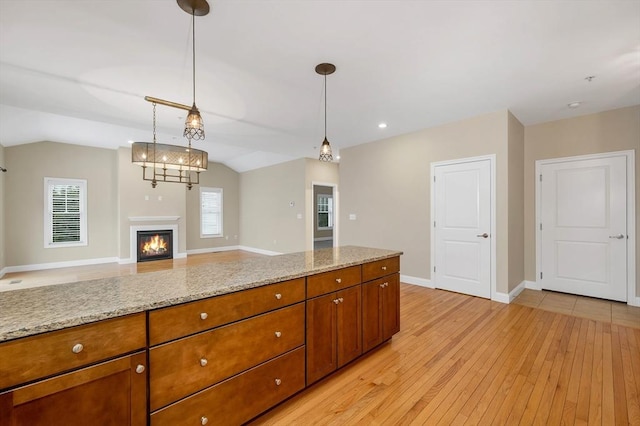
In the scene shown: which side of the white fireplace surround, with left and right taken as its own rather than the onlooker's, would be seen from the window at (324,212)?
left

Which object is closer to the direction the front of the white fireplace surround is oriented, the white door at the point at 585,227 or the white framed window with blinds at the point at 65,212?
the white door

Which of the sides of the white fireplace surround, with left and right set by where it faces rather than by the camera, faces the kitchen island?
front

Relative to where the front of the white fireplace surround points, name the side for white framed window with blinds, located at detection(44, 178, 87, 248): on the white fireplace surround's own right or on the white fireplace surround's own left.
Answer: on the white fireplace surround's own right

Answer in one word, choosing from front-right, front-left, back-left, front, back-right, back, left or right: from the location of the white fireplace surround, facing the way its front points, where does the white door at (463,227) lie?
front-left

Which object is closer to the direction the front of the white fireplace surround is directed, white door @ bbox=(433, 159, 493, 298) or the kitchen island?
the kitchen island

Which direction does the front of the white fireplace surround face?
toward the camera

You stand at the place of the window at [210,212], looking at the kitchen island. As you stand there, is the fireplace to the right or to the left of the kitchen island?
right

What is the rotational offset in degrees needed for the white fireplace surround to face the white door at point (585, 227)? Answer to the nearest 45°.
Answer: approximately 45° to its left

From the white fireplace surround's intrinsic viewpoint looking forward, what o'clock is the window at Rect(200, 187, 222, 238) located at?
The window is roughly at 8 o'clock from the white fireplace surround.

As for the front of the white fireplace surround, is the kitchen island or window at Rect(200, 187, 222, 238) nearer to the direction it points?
the kitchen island

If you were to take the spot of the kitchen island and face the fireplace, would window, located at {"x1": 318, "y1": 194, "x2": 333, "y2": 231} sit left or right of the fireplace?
right
